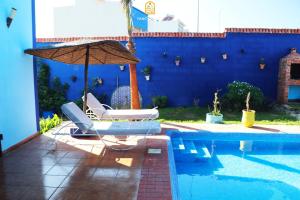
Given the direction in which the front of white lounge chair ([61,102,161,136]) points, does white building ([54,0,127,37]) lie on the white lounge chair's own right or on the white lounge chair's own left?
on the white lounge chair's own left

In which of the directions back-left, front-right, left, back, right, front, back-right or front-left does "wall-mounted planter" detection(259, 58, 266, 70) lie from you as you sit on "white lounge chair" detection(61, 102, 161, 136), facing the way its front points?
front-left

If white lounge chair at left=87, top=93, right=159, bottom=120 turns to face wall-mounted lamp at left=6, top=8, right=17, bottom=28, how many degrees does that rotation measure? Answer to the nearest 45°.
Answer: approximately 135° to its right

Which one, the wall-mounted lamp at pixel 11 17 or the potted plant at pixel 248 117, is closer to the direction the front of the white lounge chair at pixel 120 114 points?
the potted plant

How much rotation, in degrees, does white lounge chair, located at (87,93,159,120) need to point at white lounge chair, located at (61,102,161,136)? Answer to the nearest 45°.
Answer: approximately 90° to its right

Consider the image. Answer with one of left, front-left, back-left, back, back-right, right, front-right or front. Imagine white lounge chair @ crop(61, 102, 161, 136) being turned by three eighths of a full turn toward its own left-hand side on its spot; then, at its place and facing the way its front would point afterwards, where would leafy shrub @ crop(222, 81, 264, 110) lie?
right

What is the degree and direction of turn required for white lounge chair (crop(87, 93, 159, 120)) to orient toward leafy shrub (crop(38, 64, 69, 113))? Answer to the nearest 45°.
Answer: approximately 135° to its left

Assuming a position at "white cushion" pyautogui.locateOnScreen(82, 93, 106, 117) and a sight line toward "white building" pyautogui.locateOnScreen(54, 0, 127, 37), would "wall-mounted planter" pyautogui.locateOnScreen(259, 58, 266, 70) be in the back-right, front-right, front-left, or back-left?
front-right

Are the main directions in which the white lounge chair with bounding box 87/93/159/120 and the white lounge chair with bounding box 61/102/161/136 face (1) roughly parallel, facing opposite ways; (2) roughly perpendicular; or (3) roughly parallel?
roughly parallel

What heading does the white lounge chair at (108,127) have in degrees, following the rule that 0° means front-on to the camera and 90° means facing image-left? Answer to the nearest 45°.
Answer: approximately 270°

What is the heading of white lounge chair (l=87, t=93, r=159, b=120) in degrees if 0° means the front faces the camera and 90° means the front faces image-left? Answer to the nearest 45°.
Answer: approximately 270°

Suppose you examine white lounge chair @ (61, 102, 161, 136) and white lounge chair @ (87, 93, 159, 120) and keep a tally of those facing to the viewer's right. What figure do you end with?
2

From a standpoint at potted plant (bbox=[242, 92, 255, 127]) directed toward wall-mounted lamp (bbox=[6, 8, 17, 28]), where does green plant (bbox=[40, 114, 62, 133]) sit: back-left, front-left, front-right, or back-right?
front-right

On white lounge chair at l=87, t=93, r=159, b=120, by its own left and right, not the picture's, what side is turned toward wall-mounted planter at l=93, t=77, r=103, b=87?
left
